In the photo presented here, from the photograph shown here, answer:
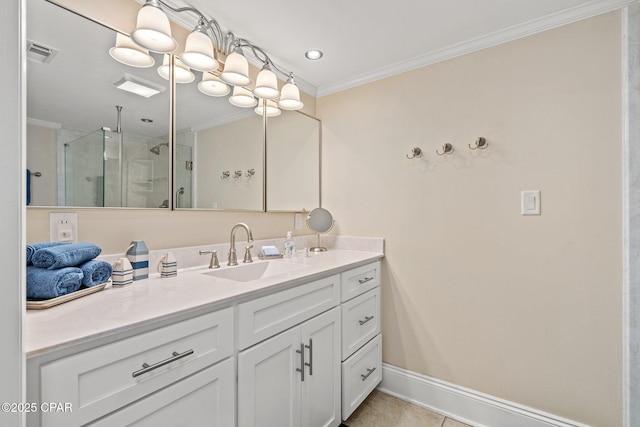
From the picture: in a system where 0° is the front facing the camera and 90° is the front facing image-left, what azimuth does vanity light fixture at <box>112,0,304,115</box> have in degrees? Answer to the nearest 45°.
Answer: approximately 315°

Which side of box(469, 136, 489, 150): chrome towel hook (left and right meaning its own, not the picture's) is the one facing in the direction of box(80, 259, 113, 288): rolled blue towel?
front

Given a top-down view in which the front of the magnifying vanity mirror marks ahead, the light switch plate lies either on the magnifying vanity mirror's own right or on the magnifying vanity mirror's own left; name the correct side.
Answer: on the magnifying vanity mirror's own left

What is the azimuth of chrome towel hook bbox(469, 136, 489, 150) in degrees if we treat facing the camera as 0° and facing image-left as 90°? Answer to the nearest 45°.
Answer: approximately 45°

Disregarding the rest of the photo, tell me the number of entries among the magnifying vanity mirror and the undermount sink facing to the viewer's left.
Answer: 0

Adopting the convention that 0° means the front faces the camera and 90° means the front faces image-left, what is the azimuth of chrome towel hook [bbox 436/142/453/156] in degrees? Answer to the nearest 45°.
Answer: approximately 45°

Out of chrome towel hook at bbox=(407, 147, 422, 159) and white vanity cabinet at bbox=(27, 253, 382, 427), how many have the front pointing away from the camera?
0

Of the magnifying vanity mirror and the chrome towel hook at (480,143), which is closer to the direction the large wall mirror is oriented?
the chrome towel hook

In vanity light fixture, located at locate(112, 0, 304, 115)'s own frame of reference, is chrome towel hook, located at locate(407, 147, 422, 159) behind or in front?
in front

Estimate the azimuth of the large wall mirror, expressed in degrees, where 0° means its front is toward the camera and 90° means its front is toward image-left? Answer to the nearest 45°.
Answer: approximately 315°

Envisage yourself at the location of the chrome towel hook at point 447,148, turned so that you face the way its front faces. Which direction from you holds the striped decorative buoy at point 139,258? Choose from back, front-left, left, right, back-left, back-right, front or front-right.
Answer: front

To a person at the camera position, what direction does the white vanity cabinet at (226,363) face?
facing the viewer and to the right of the viewer

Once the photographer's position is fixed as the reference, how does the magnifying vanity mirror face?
facing the viewer
